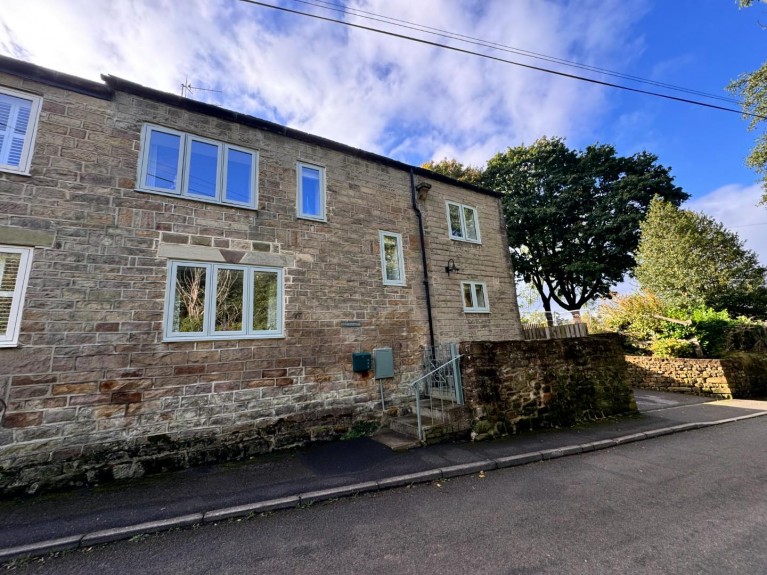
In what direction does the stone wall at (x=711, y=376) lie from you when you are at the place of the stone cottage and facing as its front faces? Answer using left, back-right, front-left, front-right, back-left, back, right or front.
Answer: front-left

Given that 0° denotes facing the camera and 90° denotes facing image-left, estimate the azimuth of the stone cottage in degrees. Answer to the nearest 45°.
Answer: approximately 315°

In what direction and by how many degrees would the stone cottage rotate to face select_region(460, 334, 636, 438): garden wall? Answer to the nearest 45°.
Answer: approximately 45° to its left

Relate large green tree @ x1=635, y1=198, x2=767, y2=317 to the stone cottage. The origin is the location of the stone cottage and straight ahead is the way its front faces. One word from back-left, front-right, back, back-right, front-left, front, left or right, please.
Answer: front-left

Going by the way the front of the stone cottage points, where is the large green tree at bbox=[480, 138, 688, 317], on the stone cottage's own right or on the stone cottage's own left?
on the stone cottage's own left
